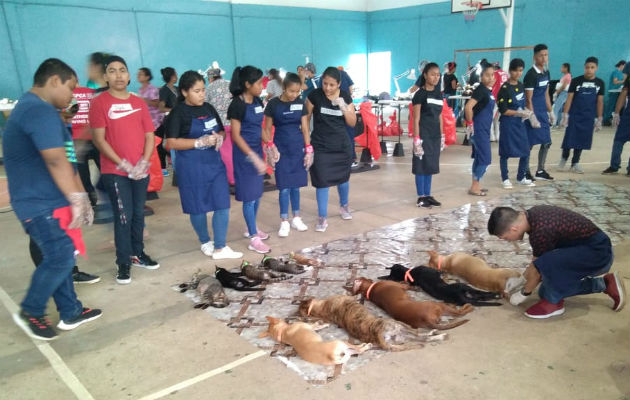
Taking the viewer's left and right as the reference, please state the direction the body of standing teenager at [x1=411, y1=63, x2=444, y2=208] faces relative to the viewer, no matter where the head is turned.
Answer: facing the viewer and to the right of the viewer

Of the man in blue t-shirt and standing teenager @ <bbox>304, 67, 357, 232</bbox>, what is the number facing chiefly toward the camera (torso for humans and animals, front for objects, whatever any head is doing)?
1

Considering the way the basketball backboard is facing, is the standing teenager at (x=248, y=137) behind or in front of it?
in front

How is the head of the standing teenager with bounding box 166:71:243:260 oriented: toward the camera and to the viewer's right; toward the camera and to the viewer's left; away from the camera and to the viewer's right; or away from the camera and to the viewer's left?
toward the camera and to the viewer's right

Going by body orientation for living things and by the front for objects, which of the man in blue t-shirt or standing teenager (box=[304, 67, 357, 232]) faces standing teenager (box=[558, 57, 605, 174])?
the man in blue t-shirt

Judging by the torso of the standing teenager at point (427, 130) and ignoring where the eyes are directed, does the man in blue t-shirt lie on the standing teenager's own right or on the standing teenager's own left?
on the standing teenager's own right

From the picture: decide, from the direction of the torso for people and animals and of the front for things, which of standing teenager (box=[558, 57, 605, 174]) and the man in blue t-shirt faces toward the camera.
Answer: the standing teenager

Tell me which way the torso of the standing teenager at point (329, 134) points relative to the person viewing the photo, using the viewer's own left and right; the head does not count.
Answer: facing the viewer

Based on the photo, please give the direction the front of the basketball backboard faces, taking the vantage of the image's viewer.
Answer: facing the viewer and to the left of the viewer

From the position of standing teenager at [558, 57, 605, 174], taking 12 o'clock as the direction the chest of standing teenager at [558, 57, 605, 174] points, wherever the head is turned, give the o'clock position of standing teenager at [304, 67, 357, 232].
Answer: standing teenager at [304, 67, 357, 232] is roughly at 1 o'clock from standing teenager at [558, 57, 605, 174].

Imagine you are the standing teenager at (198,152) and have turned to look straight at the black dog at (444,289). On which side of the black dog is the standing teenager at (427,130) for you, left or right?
left

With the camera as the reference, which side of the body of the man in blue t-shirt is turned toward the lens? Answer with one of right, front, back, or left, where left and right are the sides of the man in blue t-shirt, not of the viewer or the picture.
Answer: right

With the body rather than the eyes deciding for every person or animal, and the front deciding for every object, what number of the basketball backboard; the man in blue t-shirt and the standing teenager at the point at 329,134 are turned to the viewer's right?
1

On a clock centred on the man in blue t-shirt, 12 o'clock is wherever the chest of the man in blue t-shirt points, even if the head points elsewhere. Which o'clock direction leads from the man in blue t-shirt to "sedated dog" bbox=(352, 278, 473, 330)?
The sedated dog is roughly at 1 o'clock from the man in blue t-shirt.

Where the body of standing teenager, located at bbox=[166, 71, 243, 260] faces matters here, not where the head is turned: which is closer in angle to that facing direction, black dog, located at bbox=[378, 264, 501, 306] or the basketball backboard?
the black dog

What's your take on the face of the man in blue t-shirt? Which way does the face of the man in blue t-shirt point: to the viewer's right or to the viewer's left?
to the viewer's right

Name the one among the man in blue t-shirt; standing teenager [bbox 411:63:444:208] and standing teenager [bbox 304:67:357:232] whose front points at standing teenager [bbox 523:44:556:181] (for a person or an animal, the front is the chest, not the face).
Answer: the man in blue t-shirt

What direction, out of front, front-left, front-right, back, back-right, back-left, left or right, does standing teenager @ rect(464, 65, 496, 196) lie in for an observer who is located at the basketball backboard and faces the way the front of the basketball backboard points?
front-left

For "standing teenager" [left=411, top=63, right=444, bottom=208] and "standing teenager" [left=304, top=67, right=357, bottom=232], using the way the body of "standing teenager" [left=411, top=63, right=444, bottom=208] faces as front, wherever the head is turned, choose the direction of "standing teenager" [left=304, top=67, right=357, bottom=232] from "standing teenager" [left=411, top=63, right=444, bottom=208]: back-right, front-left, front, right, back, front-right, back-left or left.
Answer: right

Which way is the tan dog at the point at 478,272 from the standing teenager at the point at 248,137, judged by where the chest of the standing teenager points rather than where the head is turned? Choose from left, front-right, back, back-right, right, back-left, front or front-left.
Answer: front
